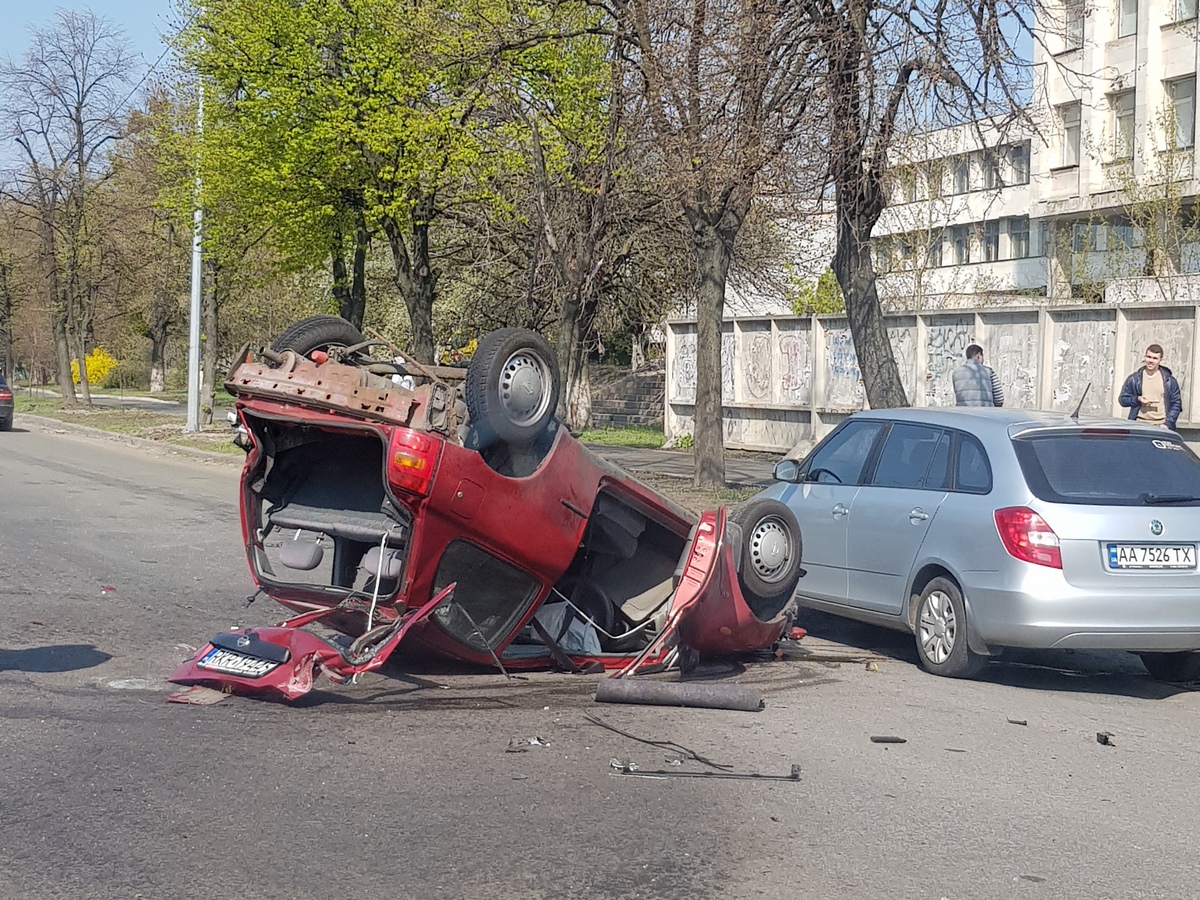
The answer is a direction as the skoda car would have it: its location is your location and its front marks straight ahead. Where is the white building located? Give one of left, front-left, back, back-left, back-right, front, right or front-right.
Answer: front-right

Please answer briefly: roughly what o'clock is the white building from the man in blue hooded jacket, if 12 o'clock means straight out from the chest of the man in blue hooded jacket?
The white building is roughly at 6 o'clock from the man in blue hooded jacket.

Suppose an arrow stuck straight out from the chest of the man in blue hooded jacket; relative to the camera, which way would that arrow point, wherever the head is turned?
toward the camera

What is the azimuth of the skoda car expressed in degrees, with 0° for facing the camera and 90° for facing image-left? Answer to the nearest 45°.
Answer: approximately 135°

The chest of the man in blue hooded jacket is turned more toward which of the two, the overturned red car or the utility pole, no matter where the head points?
the overturned red car

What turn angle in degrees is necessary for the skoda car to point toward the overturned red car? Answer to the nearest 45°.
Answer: approximately 90° to its left

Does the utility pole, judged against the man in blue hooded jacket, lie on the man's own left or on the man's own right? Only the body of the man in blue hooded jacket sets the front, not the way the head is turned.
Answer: on the man's own right

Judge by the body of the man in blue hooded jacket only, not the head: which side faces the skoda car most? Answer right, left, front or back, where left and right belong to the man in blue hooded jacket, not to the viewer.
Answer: front

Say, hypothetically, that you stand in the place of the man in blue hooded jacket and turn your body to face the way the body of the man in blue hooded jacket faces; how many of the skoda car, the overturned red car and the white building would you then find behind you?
1

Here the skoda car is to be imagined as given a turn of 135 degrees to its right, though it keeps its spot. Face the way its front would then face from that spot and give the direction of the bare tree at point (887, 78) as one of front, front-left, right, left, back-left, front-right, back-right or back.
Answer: left

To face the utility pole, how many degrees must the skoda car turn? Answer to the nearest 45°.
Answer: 0° — it already faces it

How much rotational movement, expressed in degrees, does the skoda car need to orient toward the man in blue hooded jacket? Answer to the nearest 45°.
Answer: approximately 45° to its right

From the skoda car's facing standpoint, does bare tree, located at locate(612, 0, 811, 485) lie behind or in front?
in front

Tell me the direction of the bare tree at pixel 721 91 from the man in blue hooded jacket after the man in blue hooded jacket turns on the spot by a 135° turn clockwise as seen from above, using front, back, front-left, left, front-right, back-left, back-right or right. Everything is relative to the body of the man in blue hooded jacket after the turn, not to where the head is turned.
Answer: front-left

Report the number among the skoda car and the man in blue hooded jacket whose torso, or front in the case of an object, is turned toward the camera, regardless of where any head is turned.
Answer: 1
